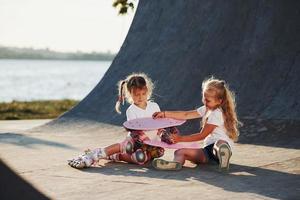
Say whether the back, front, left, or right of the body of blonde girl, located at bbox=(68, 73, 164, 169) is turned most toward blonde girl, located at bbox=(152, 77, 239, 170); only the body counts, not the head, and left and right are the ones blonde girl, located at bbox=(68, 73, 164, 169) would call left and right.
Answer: left

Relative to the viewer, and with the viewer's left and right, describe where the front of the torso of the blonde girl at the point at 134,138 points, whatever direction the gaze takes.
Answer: facing the viewer

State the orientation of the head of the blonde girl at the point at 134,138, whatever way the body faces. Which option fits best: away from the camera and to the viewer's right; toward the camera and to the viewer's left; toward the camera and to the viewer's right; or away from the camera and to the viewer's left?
toward the camera and to the viewer's right
